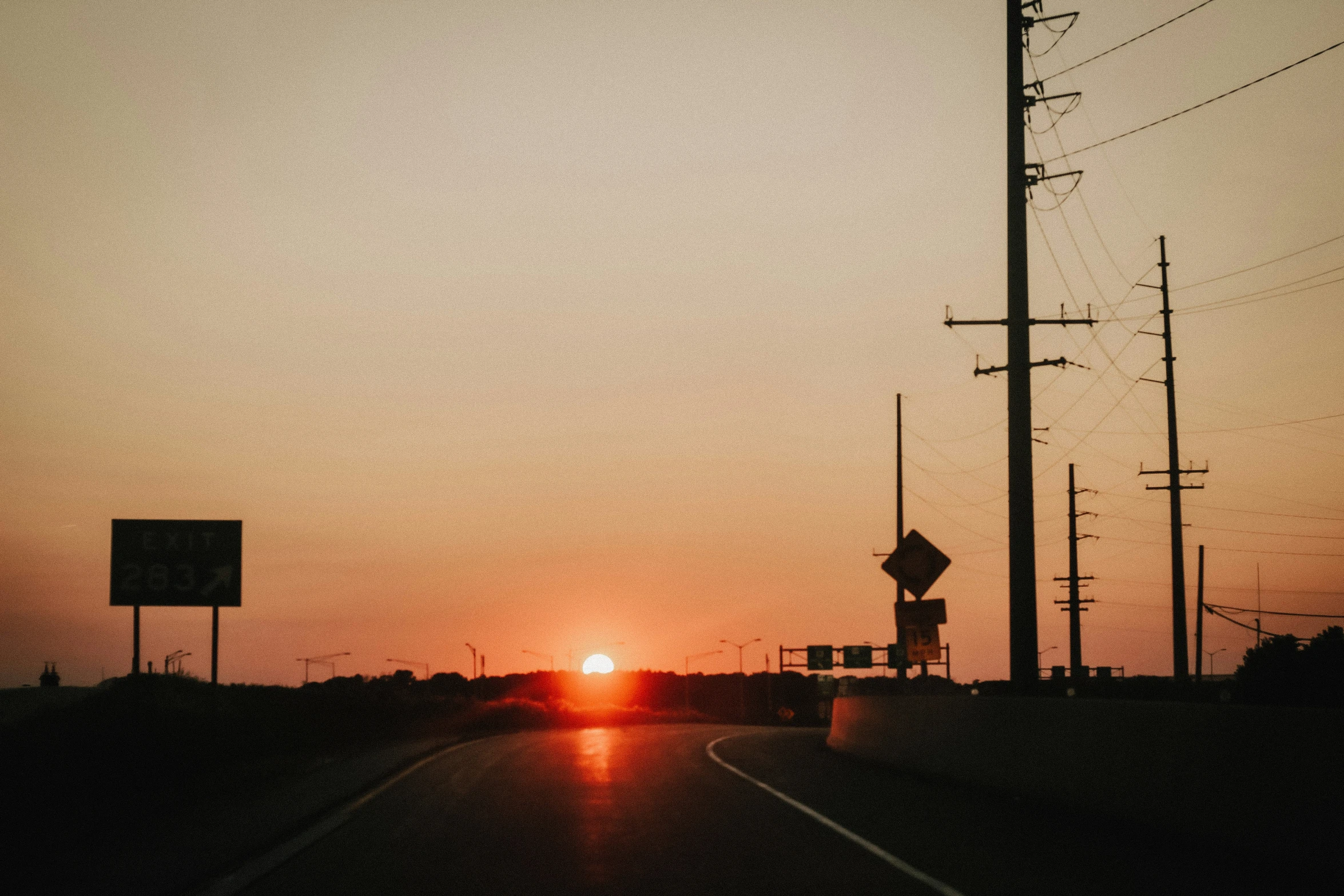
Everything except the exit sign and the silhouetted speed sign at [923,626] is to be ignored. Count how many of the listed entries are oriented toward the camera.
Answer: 2

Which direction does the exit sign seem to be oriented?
toward the camera

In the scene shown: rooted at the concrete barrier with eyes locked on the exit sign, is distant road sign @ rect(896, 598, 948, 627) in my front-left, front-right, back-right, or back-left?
front-right

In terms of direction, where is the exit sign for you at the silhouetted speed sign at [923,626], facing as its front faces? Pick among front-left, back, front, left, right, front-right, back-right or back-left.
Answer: right

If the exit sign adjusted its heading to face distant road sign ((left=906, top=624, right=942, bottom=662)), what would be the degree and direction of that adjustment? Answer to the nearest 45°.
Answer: approximately 45° to its left

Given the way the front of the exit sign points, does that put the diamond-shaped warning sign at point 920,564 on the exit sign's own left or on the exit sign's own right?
on the exit sign's own left

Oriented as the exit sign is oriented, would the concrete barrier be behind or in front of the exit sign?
in front

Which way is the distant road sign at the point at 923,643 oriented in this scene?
toward the camera

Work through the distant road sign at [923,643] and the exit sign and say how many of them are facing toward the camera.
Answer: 2
